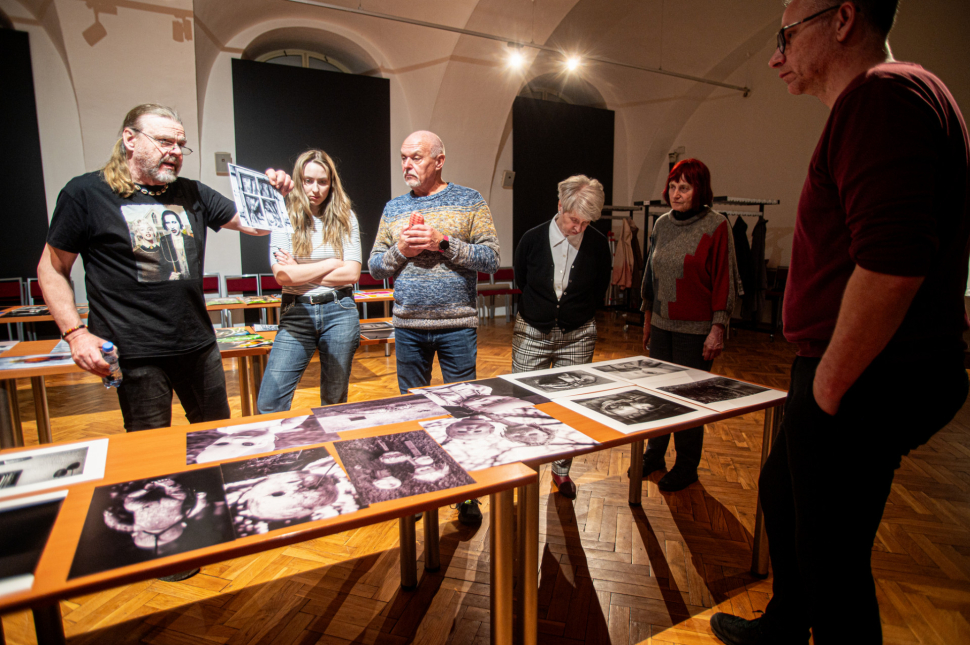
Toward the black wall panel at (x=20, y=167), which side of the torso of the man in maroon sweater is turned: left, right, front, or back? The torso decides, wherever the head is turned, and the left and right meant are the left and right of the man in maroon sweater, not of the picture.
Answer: front

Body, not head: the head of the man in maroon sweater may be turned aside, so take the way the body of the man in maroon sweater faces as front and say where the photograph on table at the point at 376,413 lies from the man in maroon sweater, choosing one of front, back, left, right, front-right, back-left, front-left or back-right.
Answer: front

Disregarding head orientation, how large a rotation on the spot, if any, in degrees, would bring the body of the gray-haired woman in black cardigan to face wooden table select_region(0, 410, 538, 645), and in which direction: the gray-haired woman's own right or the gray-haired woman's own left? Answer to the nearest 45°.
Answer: approximately 45° to the gray-haired woman's own right

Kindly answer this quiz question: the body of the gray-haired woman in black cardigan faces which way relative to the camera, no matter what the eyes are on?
toward the camera

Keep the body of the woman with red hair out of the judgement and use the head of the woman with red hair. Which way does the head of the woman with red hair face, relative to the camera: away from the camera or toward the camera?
toward the camera

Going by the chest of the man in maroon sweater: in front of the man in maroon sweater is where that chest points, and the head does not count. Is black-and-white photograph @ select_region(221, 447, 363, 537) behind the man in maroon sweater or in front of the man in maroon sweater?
in front

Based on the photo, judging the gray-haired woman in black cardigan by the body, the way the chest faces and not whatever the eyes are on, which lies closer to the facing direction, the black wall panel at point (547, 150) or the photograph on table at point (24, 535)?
the photograph on table

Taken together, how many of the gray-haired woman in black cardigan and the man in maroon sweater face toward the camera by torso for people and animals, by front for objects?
1

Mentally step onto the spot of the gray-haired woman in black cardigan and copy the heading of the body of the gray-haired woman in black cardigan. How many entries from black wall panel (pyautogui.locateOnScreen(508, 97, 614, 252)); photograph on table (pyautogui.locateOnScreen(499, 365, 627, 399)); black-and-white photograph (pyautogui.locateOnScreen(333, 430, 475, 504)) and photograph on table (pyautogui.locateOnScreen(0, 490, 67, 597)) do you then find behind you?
1

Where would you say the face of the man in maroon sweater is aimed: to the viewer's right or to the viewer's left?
to the viewer's left

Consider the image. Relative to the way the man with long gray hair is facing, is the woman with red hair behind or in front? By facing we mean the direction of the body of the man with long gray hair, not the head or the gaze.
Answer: in front

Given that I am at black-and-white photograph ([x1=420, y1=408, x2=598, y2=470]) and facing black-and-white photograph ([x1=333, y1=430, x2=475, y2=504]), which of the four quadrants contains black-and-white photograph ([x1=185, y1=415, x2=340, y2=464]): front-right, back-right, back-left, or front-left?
front-right

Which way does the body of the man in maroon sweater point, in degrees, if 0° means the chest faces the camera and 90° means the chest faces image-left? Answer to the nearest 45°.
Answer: approximately 90°

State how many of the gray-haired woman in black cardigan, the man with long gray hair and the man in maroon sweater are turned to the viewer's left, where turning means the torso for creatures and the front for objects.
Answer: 1

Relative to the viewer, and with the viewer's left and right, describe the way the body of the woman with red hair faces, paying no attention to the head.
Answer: facing the viewer and to the left of the viewer

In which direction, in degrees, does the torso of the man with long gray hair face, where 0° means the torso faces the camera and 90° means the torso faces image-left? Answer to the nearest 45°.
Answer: approximately 315°
